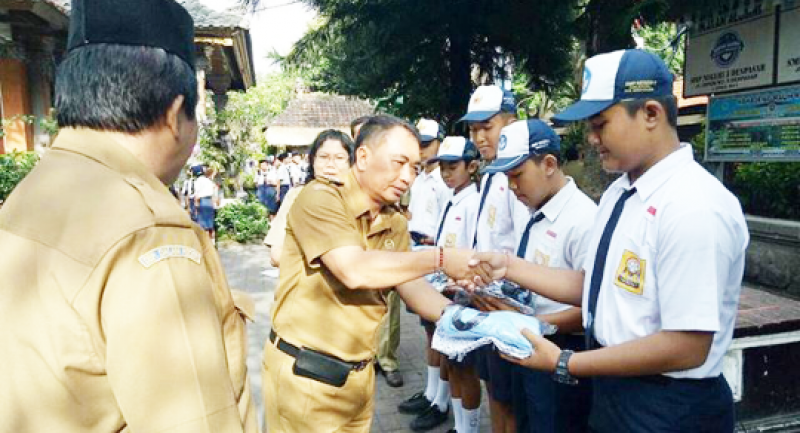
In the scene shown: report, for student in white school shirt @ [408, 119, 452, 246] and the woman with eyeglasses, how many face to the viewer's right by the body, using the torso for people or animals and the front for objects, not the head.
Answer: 0

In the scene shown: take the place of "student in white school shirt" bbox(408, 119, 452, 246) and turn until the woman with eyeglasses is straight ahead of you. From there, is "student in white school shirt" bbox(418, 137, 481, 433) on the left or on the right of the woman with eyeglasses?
left

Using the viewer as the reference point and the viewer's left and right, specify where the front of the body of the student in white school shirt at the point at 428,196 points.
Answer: facing the viewer and to the left of the viewer

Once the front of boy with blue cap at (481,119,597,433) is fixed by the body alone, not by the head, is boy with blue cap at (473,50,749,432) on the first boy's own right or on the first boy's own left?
on the first boy's own left

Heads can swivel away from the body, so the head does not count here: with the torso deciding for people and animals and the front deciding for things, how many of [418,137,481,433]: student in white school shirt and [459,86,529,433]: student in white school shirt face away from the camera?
0

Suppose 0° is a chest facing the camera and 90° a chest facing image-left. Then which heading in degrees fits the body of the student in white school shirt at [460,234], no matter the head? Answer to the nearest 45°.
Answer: approximately 45°

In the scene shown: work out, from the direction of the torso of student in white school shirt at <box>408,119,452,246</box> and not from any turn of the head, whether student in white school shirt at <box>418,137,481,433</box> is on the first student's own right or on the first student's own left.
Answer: on the first student's own left

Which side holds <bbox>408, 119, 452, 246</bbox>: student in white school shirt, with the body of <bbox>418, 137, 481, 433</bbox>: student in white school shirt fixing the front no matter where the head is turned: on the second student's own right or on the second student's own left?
on the second student's own right

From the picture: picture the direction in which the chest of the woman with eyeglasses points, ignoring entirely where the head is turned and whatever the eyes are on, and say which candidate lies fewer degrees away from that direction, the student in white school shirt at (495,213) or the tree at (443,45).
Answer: the student in white school shirt

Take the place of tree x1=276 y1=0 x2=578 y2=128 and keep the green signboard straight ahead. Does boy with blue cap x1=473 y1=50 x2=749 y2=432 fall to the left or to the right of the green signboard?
right

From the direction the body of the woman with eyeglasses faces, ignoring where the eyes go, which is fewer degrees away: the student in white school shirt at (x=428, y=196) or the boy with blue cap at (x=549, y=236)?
the boy with blue cap

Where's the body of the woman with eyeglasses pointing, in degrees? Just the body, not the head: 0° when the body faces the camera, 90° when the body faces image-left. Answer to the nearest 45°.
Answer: approximately 0°

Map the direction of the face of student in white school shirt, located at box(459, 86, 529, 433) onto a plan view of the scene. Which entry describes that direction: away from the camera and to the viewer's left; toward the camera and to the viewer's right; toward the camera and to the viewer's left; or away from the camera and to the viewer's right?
toward the camera and to the viewer's left

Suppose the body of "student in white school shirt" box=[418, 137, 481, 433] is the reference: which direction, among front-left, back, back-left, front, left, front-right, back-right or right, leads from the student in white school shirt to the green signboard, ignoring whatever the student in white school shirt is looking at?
back
